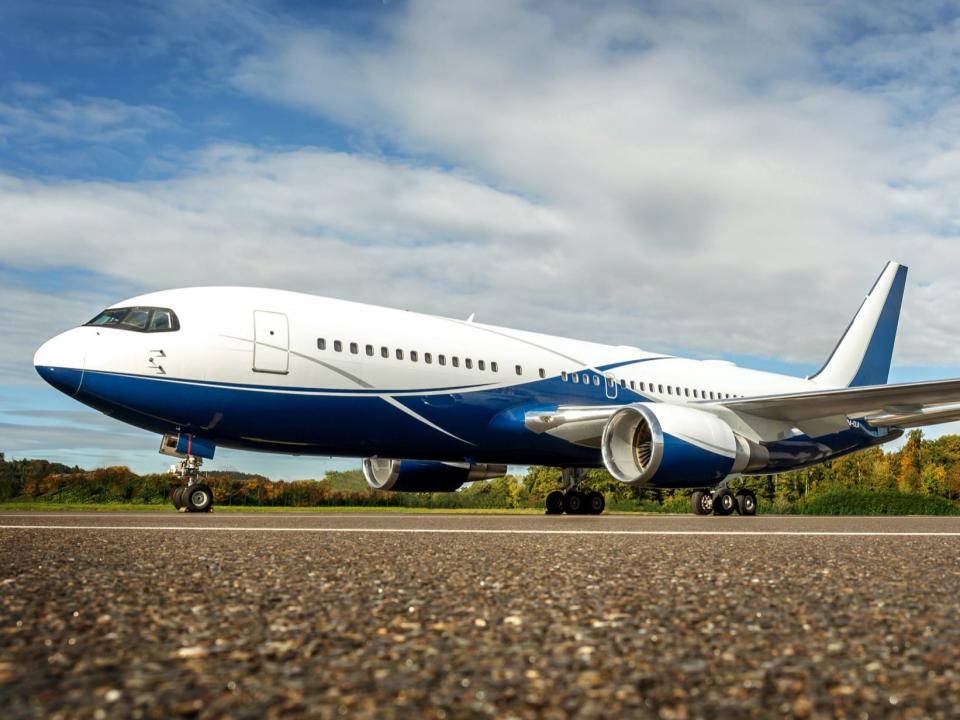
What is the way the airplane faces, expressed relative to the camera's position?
facing the viewer and to the left of the viewer
